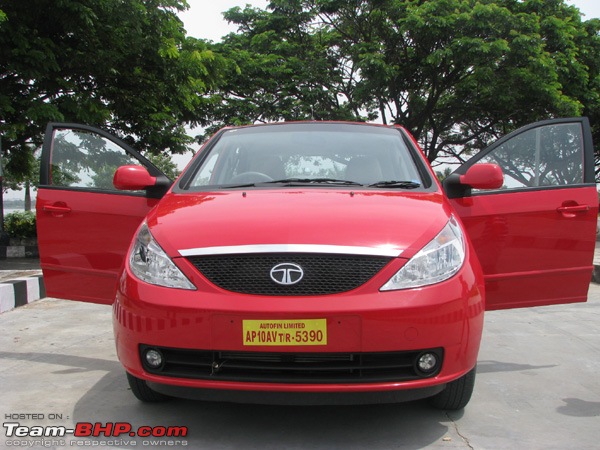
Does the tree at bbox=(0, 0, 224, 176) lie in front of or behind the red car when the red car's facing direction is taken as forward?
behind

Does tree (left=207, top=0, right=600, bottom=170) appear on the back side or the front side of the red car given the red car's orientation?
on the back side

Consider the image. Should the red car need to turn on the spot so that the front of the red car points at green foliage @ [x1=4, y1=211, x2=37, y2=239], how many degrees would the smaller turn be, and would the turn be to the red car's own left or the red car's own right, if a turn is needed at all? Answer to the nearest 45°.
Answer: approximately 135° to the red car's own right

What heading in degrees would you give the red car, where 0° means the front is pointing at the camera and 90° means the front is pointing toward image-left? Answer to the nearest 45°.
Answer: approximately 0°
